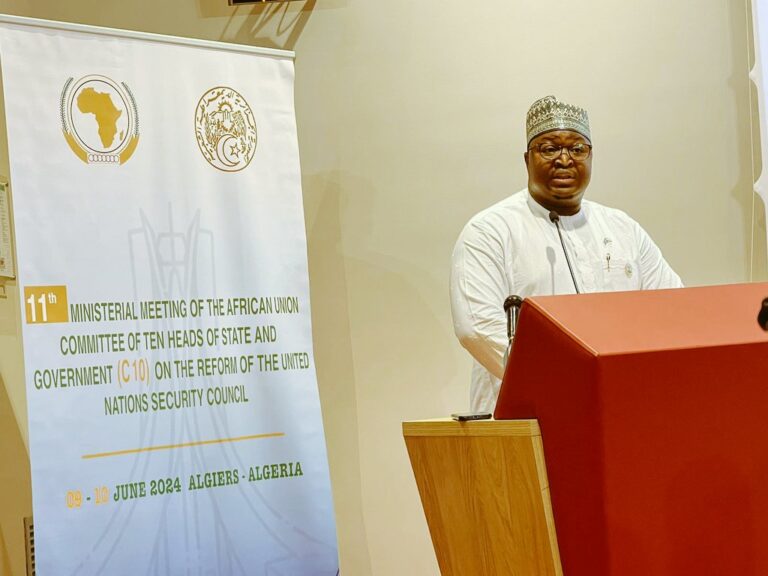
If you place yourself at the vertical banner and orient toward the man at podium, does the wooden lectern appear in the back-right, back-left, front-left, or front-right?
front-right

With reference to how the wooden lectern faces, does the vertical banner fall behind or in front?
behind

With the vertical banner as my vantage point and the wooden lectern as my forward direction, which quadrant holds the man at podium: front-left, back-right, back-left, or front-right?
front-left

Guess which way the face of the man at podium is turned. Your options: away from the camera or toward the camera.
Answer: toward the camera
